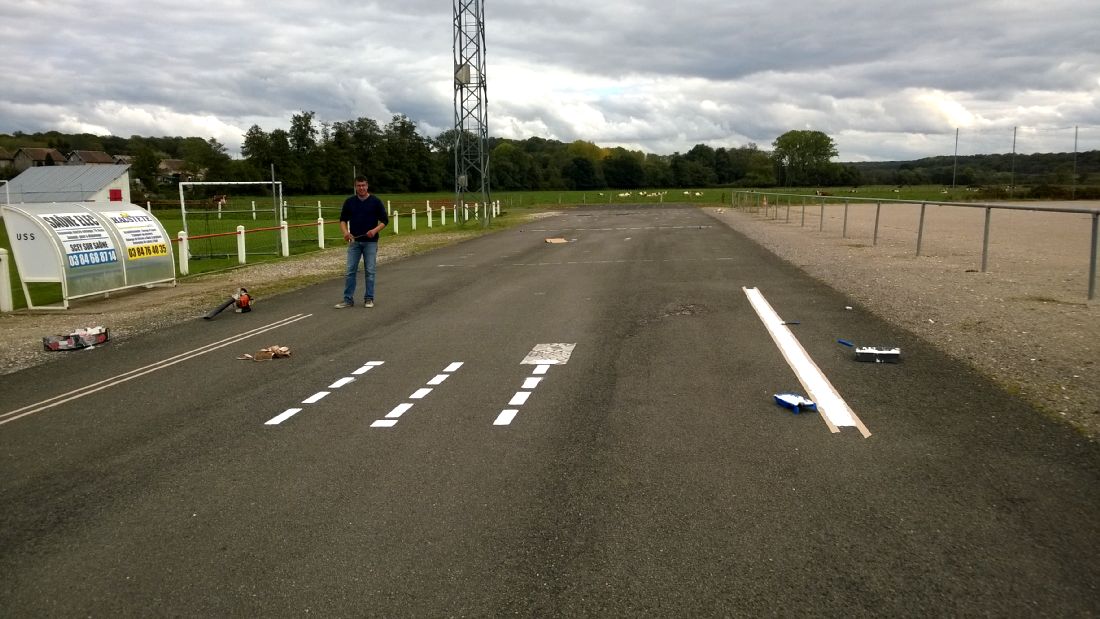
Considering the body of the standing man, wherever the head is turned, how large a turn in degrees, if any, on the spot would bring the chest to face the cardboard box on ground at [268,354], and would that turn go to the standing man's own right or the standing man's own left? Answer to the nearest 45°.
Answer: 0° — they already face it

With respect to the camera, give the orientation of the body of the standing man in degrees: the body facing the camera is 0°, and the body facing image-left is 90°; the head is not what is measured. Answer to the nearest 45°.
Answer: approximately 0°

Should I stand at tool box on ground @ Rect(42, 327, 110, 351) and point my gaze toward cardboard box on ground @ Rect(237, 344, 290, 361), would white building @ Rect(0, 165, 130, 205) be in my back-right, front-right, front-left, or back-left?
back-left

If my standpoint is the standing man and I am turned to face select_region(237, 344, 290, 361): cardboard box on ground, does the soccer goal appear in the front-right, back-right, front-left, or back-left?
back-right

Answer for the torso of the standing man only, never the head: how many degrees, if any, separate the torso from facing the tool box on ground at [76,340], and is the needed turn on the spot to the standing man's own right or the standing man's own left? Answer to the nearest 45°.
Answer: approximately 45° to the standing man's own right

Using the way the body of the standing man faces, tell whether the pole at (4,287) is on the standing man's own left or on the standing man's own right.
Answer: on the standing man's own right

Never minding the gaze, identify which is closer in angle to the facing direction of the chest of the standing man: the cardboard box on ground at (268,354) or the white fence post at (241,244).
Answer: the cardboard box on ground

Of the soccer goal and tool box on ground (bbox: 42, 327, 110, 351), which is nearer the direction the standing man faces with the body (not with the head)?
the tool box on ground

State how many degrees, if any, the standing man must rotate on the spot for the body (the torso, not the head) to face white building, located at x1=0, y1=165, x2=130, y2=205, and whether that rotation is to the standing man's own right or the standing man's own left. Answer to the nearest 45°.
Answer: approximately 135° to the standing man's own right

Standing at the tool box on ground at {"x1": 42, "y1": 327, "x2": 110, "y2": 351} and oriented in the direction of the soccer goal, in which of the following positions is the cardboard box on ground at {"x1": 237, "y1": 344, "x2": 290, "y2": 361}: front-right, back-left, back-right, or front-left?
back-right

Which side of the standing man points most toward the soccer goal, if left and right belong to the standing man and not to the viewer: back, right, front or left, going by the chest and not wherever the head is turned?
back
